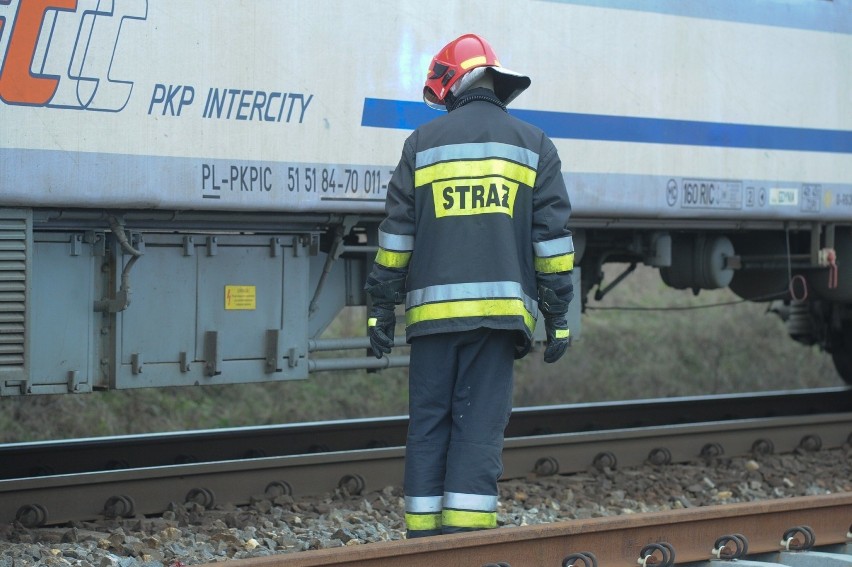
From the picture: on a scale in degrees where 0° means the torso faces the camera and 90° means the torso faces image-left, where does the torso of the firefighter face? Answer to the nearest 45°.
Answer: approximately 180°
